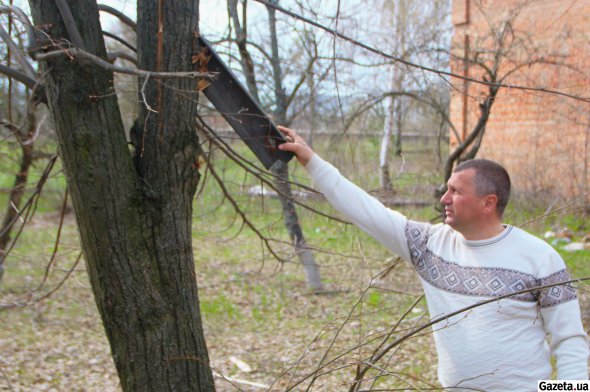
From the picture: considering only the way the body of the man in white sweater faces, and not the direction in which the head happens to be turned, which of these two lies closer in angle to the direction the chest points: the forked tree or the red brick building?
the forked tree

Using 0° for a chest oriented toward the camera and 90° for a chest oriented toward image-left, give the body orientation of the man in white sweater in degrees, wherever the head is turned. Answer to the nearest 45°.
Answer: approximately 45°

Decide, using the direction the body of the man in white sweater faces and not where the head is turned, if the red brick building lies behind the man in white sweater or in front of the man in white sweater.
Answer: behind

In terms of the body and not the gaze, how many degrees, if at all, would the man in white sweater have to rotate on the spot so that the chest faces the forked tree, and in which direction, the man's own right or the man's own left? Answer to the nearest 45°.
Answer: approximately 45° to the man's own right

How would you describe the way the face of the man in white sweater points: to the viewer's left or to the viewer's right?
to the viewer's left
